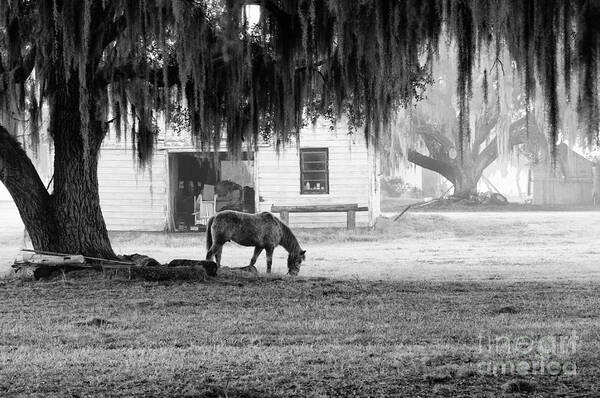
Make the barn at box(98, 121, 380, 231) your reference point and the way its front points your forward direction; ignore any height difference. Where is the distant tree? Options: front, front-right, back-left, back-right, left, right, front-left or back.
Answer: back-left

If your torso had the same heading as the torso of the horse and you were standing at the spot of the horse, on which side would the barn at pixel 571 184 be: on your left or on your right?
on your left

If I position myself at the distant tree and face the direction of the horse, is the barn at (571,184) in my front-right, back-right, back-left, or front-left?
back-left

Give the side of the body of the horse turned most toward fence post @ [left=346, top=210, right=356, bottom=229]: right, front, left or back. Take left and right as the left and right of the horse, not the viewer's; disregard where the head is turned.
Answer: left

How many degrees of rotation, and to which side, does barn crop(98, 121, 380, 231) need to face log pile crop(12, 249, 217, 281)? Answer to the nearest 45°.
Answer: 0° — it already faces it

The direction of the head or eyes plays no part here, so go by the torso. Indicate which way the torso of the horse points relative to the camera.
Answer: to the viewer's right

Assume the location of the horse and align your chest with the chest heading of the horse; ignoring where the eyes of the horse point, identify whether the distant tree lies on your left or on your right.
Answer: on your left
